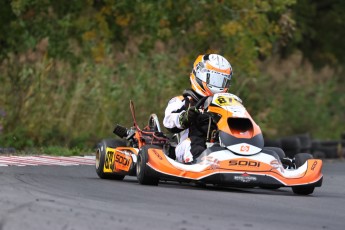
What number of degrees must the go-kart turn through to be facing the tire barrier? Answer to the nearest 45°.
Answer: approximately 135° to its left

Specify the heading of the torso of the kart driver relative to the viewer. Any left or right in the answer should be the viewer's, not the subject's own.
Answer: facing the viewer and to the right of the viewer

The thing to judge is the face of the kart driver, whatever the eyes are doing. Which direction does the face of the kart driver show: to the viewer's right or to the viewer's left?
to the viewer's right
